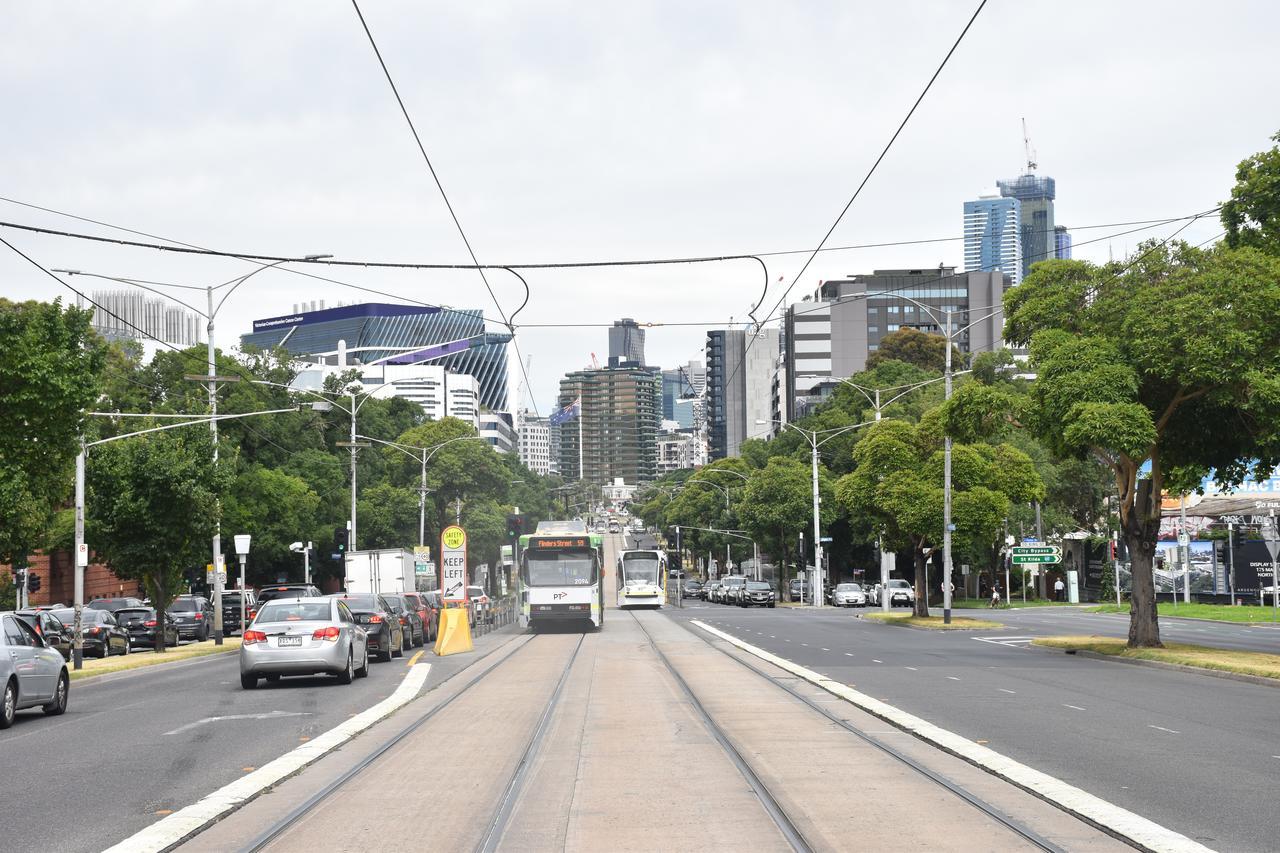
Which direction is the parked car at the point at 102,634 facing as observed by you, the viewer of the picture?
facing away from the viewer and to the right of the viewer

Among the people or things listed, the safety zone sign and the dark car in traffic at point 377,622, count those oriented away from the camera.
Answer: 1

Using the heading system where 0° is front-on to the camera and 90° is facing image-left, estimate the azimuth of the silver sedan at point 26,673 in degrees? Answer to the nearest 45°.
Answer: approximately 225°

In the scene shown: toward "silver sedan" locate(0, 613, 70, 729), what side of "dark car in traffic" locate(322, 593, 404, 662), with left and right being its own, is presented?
back

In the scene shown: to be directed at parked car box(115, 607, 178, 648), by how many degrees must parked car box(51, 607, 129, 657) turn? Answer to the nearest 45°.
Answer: approximately 45° to its left

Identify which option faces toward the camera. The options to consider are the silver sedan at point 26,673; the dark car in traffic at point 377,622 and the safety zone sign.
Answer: the safety zone sign

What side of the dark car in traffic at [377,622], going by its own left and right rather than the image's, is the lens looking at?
back

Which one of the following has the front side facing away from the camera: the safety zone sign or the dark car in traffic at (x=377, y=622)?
the dark car in traffic

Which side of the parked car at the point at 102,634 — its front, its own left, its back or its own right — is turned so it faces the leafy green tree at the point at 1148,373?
right

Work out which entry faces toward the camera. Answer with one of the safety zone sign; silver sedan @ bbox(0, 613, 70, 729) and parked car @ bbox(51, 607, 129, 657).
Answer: the safety zone sign

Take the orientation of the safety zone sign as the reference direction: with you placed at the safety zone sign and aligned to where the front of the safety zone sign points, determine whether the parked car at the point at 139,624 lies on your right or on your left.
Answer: on your right

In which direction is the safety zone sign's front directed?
toward the camera

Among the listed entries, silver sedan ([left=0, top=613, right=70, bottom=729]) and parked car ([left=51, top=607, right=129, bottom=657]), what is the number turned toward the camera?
0

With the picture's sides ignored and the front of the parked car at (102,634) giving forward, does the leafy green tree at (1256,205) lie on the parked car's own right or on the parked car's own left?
on the parked car's own right

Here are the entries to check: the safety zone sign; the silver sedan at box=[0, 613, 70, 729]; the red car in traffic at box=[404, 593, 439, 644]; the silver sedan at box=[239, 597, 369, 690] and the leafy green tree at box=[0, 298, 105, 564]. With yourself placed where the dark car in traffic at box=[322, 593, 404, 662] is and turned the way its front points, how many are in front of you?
2

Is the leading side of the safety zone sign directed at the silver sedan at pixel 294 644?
yes

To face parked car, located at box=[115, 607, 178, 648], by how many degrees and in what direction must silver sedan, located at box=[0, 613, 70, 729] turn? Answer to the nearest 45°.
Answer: approximately 45° to its left

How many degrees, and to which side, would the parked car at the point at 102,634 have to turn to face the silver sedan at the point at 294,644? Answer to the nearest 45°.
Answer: approximately 135° to its right

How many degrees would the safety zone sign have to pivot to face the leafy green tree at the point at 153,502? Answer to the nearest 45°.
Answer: approximately 90° to its right
